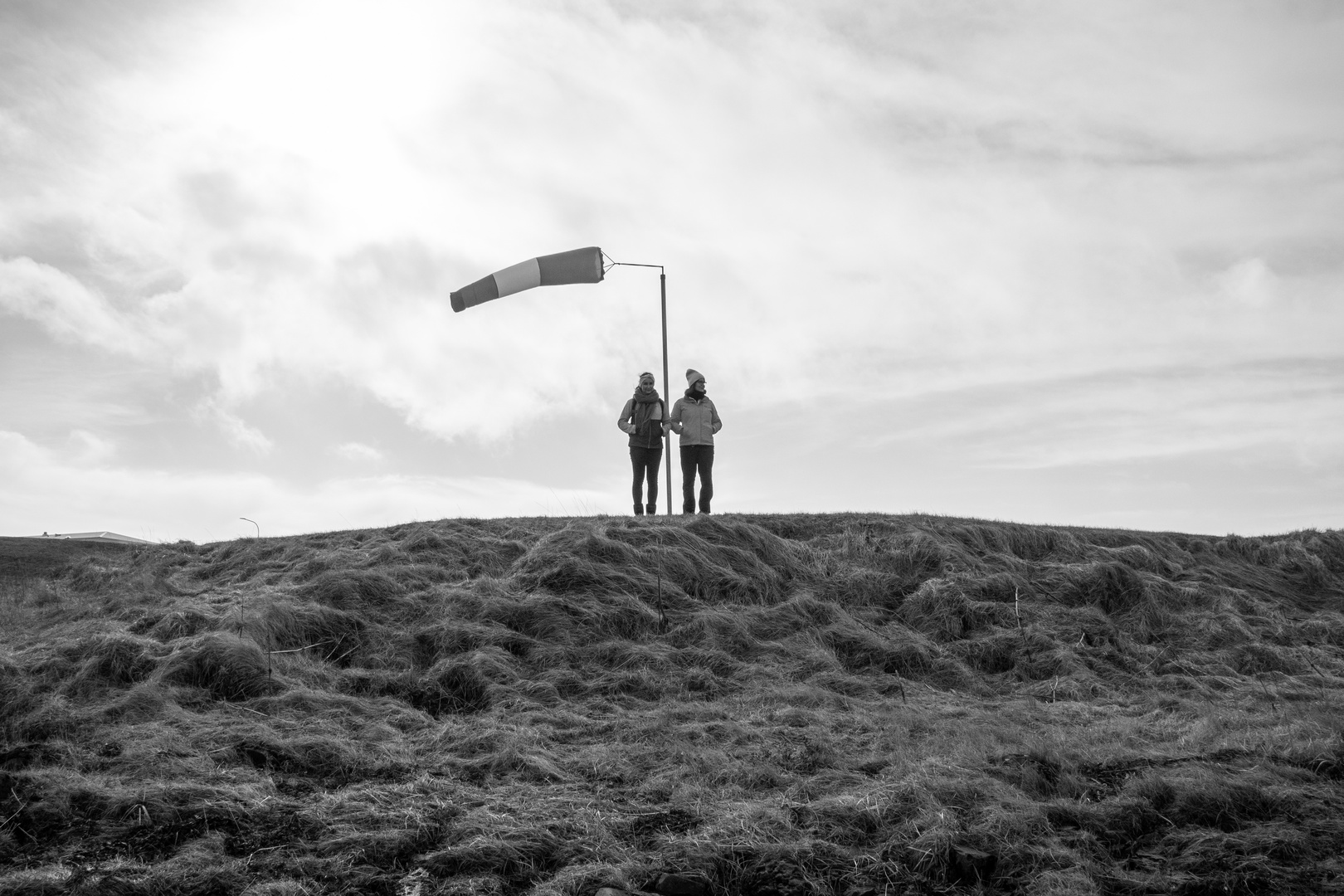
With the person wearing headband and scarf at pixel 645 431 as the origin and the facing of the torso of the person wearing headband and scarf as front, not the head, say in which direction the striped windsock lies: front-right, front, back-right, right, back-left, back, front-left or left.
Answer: back-right

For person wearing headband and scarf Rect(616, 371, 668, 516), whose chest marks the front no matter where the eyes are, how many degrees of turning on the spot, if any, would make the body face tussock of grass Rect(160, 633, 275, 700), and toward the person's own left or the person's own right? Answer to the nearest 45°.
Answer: approximately 45° to the person's own right

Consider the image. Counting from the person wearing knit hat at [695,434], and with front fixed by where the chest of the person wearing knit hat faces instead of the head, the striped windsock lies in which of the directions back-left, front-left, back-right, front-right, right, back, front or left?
back-right

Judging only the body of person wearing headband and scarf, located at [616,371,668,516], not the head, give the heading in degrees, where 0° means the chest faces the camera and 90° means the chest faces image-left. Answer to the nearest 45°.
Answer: approximately 0°

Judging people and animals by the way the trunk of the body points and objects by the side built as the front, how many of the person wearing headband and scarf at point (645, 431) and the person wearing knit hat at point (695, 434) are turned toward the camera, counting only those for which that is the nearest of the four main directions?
2
